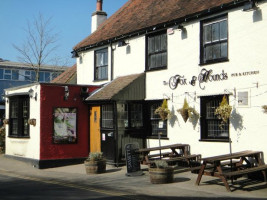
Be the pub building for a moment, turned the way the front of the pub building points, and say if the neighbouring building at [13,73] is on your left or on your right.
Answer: on your right

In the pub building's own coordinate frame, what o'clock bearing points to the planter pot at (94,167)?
The planter pot is roughly at 1 o'clock from the pub building.

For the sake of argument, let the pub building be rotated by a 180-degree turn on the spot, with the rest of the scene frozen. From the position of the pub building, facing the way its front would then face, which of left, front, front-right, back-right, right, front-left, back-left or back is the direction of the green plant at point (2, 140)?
left

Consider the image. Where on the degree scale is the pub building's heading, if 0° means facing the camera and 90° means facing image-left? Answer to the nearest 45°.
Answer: approximately 45°

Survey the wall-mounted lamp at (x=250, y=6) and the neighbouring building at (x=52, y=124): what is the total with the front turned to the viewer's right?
0

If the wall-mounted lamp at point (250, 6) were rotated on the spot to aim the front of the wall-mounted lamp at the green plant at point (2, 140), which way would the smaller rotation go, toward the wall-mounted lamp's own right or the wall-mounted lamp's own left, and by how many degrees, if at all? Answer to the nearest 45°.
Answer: approximately 90° to the wall-mounted lamp's own right

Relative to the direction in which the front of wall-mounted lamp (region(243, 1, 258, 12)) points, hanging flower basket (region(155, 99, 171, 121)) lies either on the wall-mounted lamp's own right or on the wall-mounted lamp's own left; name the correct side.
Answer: on the wall-mounted lamp's own right

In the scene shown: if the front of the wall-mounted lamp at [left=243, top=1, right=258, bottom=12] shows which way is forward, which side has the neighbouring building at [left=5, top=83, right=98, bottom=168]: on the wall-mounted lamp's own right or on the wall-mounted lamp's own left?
on the wall-mounted lamp's own right
